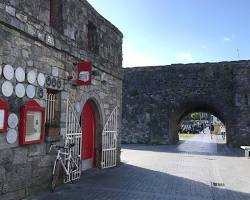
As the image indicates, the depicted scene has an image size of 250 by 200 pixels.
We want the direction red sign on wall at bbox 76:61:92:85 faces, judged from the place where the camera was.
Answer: facing the viewer

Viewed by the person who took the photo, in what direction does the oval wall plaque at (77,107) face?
facing the viewer and to the right of the viewer

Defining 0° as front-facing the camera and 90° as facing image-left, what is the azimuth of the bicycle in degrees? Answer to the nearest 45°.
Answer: approximately 45°

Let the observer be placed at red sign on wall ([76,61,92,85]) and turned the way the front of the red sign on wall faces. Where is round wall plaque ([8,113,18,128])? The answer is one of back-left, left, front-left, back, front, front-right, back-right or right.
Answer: front-right

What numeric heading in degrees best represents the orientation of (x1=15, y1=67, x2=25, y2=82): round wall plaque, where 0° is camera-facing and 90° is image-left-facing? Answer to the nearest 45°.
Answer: approximately 315°

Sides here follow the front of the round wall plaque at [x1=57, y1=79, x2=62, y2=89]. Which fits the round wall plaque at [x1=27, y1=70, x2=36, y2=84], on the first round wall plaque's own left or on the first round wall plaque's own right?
on the first round wall plaque's own right

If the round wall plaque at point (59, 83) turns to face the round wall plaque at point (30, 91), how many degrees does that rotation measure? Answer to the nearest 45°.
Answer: approximately 90° to its right

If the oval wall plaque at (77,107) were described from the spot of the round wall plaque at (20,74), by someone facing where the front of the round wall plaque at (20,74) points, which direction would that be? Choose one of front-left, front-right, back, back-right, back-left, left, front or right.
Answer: left
